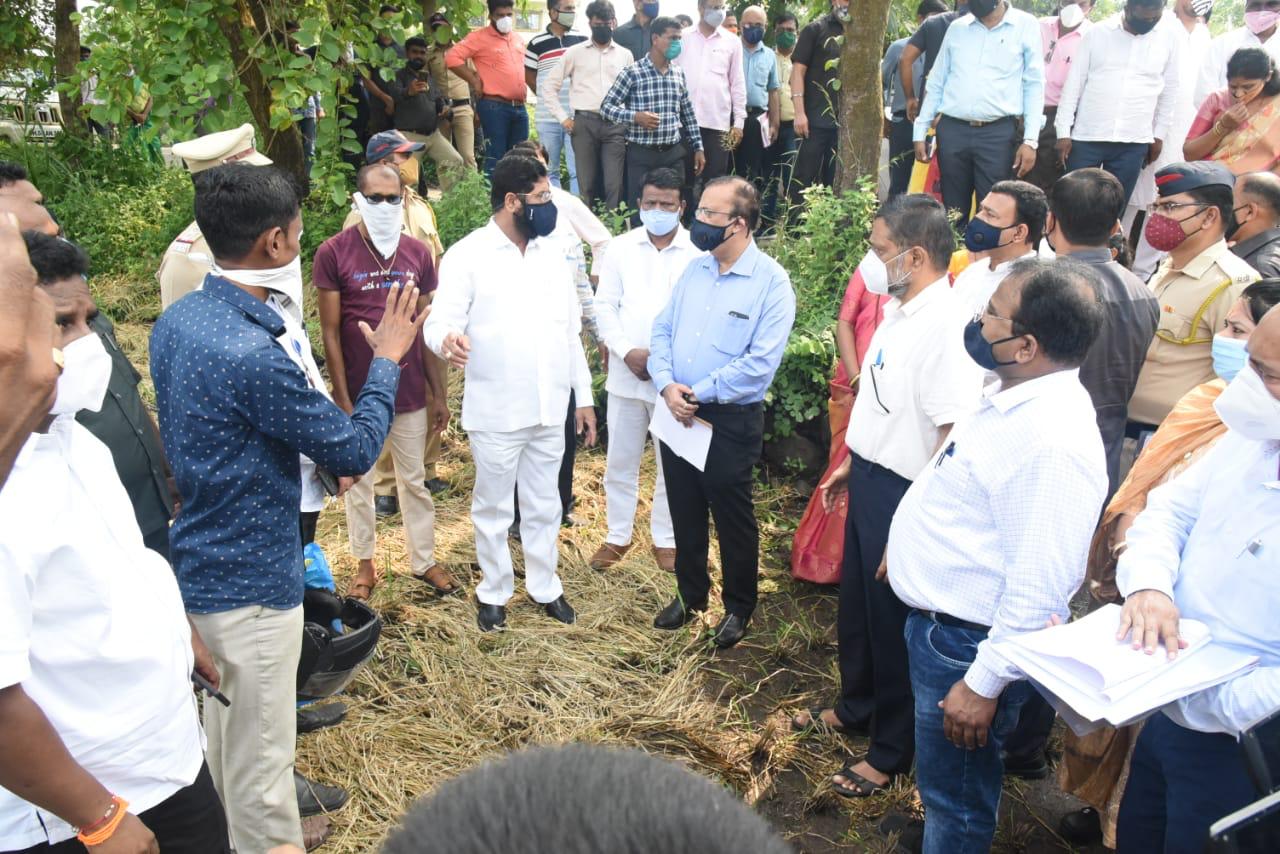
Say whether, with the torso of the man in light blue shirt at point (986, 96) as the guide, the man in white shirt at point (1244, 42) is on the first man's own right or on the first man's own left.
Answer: on the first man's own left

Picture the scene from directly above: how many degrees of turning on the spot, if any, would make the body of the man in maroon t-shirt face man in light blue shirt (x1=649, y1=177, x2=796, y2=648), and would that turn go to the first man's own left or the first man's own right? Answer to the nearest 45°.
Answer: approximately 45° to the first man's own left

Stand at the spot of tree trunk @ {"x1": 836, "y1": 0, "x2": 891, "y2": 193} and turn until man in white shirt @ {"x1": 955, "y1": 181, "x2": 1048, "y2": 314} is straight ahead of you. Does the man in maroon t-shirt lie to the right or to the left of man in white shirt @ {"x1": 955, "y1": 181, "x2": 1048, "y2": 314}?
right

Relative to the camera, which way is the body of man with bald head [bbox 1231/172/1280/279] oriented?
to the viewer's left

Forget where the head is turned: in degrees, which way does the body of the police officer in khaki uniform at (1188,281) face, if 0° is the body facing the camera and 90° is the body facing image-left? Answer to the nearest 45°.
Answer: approximately 45°

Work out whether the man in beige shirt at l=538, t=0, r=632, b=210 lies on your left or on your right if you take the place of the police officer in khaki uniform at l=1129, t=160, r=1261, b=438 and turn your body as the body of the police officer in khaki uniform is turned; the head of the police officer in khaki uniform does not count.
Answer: on your right

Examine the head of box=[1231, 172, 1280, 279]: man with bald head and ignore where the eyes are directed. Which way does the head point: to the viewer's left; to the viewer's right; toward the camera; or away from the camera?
to the viewer's left
